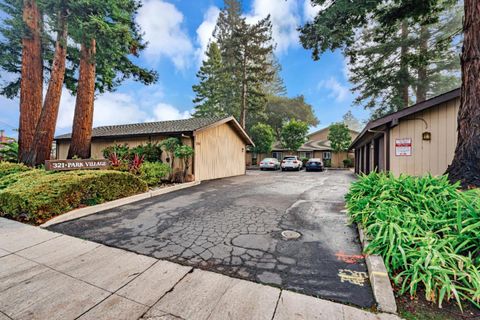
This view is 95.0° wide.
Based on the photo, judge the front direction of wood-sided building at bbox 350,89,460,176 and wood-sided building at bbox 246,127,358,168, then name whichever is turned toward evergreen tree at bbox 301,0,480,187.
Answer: wood-sided building at bbox 246,127,358,168

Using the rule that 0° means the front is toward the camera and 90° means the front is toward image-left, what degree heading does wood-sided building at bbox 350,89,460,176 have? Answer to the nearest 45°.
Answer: approximately 90°

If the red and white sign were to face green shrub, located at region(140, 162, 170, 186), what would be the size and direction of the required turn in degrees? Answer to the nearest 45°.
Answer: approximately 45° to its right

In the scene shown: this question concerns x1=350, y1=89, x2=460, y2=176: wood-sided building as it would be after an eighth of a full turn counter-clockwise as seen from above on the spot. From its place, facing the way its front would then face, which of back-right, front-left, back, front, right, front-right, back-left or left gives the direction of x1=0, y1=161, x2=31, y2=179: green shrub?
front

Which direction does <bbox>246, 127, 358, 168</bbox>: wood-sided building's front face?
toward the camera

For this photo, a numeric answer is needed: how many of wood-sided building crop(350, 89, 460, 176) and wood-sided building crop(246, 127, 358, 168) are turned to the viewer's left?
1
